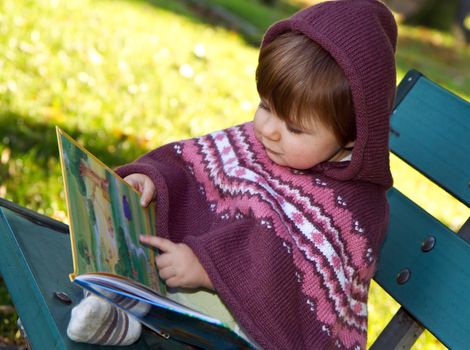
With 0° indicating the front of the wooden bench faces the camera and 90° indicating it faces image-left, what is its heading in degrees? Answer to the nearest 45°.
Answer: approximately 45°

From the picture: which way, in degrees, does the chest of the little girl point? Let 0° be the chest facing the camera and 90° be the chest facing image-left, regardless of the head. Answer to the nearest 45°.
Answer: approximately 45°
